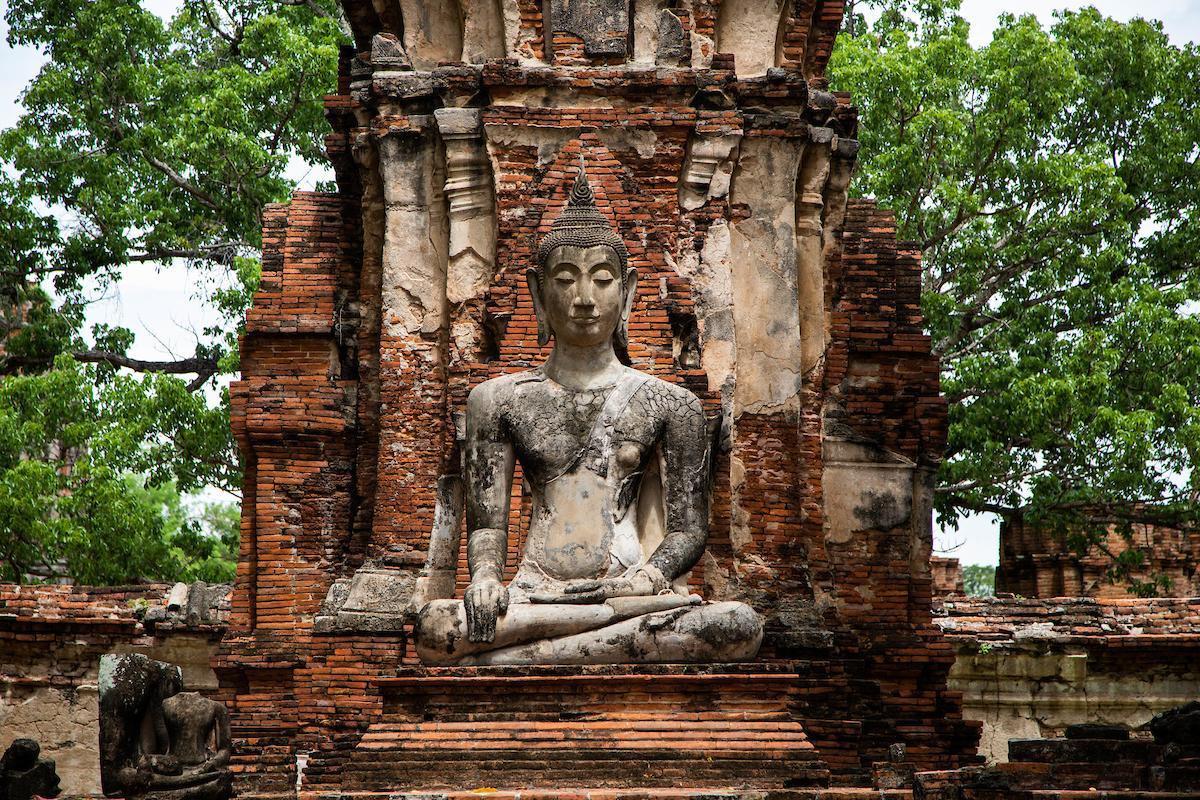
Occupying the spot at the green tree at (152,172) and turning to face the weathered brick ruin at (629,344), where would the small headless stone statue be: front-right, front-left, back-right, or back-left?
front-right

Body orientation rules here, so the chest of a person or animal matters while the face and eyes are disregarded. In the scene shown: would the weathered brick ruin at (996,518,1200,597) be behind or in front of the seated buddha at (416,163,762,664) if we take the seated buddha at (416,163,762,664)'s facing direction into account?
behind

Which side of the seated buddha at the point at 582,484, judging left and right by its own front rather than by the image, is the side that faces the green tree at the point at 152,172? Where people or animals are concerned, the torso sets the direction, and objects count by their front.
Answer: back

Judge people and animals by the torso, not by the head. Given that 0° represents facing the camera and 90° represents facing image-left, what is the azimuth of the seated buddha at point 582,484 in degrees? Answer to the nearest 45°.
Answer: approximately 0°

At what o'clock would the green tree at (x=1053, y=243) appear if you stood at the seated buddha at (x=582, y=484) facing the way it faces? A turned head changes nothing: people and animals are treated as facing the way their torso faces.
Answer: The green tree is roughly at 7 o'clock from the seated buddha.

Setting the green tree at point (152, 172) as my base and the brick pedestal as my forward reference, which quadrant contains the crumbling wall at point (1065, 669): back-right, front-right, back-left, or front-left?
front-left

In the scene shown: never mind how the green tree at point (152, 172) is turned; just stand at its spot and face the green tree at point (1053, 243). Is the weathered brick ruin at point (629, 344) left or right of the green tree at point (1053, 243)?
right
